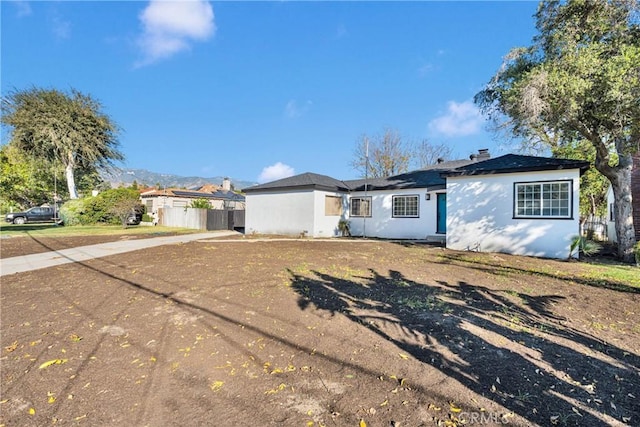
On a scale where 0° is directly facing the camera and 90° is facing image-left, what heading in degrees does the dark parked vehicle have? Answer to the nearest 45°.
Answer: approximately 90°

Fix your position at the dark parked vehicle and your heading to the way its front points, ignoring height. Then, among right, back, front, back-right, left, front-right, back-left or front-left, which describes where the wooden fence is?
back-left

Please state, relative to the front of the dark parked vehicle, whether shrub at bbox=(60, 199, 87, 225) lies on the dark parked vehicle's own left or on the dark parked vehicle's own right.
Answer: on the dark parked vehicle's own left

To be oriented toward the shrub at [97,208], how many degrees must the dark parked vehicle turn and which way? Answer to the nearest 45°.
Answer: approximately 135° to its left
